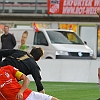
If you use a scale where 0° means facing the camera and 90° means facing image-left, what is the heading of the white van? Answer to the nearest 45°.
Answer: approximately 315°

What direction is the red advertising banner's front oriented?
toward the camera

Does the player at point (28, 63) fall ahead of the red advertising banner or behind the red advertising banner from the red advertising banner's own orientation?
ahead

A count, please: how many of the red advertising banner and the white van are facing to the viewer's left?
0

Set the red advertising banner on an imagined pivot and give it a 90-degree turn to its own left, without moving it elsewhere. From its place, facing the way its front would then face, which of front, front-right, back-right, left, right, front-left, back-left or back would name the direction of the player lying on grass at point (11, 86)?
right

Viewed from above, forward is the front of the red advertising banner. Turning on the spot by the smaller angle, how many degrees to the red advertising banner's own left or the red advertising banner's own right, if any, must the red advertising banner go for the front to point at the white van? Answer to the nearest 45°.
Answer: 0° — it already faces it

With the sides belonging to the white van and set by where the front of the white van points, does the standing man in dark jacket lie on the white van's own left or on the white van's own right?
on the white van's own right

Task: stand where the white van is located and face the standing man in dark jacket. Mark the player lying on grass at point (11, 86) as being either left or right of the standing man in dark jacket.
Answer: left

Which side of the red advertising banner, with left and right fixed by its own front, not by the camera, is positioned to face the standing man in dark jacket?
front
